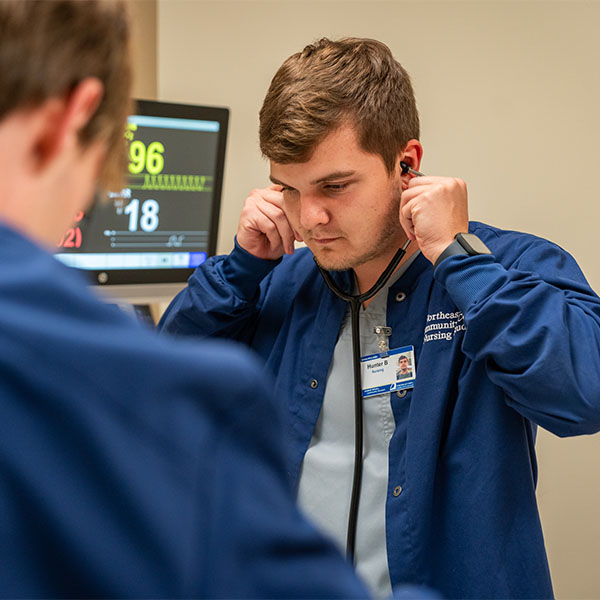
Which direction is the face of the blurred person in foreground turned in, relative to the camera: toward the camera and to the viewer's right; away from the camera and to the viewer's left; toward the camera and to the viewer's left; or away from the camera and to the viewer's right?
away from the camera and to the viewer's right

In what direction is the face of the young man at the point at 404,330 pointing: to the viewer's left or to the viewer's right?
to the viewer's left

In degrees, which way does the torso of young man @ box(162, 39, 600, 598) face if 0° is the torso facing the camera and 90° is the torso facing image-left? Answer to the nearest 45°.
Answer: approximately 45°
